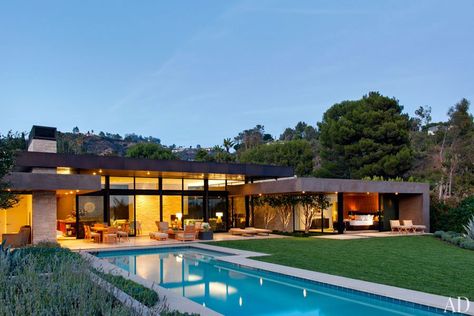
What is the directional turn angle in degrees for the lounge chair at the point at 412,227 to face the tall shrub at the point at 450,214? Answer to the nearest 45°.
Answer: approximately 90° to its left

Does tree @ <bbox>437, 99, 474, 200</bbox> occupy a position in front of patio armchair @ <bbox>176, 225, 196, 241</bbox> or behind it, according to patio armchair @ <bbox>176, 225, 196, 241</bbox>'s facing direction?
behind

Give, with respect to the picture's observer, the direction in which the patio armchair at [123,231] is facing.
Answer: facing the viewer and to the left of the viewer

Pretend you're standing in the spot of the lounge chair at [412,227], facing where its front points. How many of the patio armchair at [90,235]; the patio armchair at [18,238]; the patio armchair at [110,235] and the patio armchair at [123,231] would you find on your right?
4

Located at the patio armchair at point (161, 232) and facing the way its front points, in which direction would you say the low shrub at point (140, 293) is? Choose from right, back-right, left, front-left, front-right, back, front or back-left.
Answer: front-left

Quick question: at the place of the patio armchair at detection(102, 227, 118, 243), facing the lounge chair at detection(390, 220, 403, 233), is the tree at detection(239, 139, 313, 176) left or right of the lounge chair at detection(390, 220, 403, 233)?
left

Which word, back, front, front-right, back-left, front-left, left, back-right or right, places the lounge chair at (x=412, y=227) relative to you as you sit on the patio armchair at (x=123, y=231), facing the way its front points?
back-left

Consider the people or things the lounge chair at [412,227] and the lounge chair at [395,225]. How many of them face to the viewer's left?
0

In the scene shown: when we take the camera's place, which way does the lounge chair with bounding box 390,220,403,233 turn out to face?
facing the viewer and to the right of the viewer

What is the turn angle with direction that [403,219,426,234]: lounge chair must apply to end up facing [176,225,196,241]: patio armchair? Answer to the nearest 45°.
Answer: approximately 90° to its right

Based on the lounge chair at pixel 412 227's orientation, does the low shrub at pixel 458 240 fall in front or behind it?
in front

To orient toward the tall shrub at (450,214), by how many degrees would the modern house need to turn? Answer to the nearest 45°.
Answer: approximately 90° to its left
